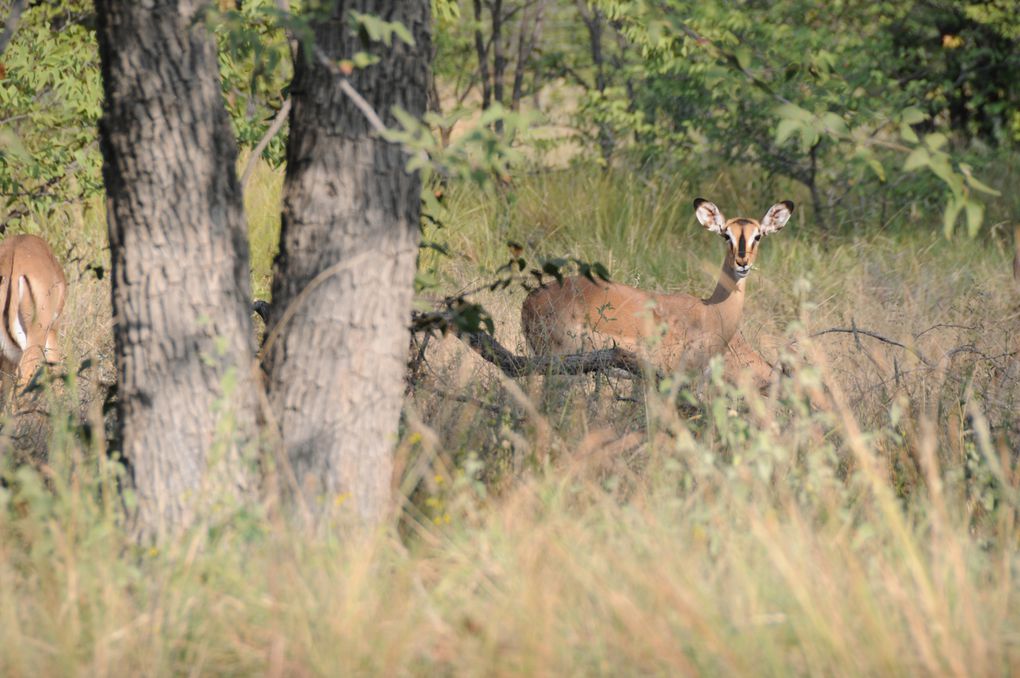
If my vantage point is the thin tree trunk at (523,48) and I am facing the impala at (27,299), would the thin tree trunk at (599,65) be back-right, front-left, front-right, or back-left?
back-left

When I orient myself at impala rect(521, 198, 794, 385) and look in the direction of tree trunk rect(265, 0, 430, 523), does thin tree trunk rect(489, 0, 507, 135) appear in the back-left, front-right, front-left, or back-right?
back-right

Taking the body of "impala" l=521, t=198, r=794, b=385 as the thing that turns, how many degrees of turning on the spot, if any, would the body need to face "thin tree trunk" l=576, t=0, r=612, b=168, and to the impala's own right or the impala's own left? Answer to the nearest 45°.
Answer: approximately 90° to the impala's own left

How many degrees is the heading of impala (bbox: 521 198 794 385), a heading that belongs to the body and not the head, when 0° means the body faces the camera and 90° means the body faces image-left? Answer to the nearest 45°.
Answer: approximately 270°

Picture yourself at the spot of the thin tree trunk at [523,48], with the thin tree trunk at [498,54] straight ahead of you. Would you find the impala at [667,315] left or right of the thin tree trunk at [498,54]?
left

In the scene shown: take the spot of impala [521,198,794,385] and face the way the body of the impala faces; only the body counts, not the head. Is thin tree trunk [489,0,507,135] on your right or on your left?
on your left

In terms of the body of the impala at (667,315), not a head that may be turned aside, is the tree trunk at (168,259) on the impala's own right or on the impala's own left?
on the impala's own right

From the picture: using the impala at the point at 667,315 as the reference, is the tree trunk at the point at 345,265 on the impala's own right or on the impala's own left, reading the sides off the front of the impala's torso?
on the impala's own right

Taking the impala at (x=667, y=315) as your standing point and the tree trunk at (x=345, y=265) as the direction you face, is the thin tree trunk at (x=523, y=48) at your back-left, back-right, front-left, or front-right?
back-right

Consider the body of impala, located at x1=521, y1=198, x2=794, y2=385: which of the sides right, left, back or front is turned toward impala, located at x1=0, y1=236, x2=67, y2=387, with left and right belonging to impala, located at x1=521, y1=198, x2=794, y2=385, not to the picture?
back
